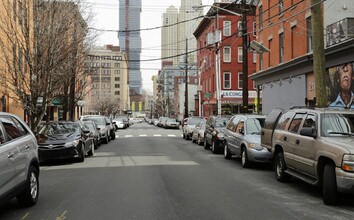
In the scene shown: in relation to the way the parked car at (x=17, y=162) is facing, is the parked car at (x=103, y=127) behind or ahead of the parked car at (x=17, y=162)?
behind

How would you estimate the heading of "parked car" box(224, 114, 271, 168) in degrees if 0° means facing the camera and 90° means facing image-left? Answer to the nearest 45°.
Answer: approximately 315°

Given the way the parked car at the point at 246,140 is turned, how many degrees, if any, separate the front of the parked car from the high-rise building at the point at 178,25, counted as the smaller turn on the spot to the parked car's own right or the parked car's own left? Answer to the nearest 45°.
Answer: approximately 135° to the parked car's own left

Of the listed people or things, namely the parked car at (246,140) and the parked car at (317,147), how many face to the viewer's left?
0

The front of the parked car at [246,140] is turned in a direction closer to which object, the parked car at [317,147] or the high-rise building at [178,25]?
the parked car

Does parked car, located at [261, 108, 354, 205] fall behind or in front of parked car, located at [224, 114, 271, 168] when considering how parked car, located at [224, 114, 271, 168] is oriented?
in front

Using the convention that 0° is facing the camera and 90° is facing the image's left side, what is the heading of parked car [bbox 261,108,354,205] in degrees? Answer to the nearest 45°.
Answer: approximately 315°

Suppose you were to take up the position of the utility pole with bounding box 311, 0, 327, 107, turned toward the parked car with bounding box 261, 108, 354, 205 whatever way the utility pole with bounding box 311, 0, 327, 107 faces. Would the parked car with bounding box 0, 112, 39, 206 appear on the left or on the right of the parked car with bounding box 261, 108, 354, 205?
right
